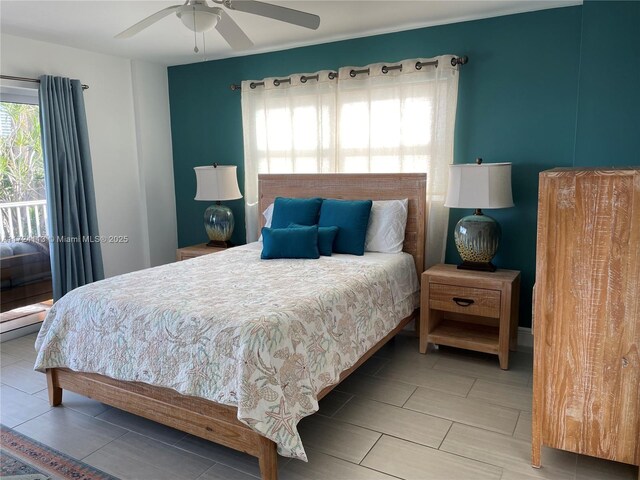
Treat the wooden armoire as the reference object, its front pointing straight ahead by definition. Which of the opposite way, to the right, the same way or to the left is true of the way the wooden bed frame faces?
to the left

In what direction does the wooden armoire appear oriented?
to the viewer's left

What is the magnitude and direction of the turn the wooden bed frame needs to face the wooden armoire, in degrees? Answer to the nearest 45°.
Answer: approximately 90° to its left

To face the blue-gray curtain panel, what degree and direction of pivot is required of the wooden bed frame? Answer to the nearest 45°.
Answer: approximately 90° to its right

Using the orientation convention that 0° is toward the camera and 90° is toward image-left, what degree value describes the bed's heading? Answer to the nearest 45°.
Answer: approximately 45°

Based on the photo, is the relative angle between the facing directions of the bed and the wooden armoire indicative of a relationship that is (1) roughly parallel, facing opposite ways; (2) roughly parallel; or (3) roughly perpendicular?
roughly perpendicular

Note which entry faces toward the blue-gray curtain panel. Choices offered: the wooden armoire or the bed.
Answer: the wooden armoire

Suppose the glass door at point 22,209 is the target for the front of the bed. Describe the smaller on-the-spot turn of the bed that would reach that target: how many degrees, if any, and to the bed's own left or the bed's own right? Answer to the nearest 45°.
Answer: approximately 90° to the bed's own right
